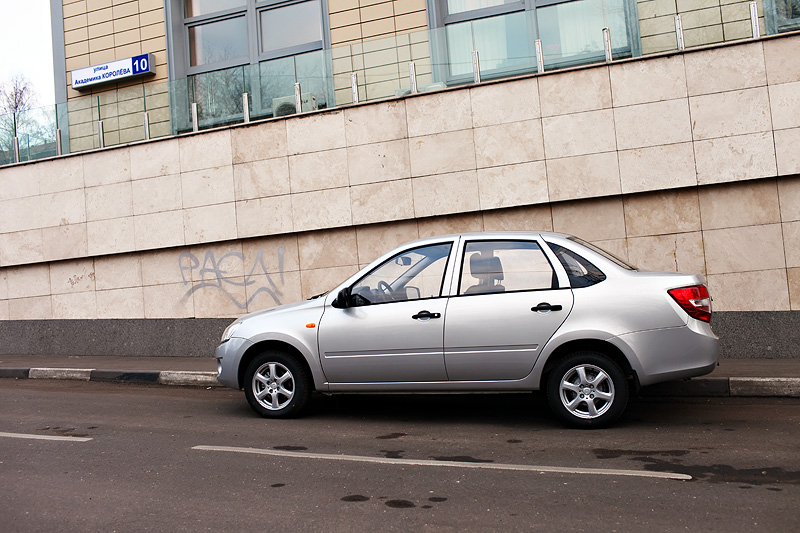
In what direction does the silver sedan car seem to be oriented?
to the viewer's left

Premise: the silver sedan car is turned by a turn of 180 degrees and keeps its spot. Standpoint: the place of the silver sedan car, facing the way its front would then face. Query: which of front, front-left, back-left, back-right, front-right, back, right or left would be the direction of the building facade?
left
